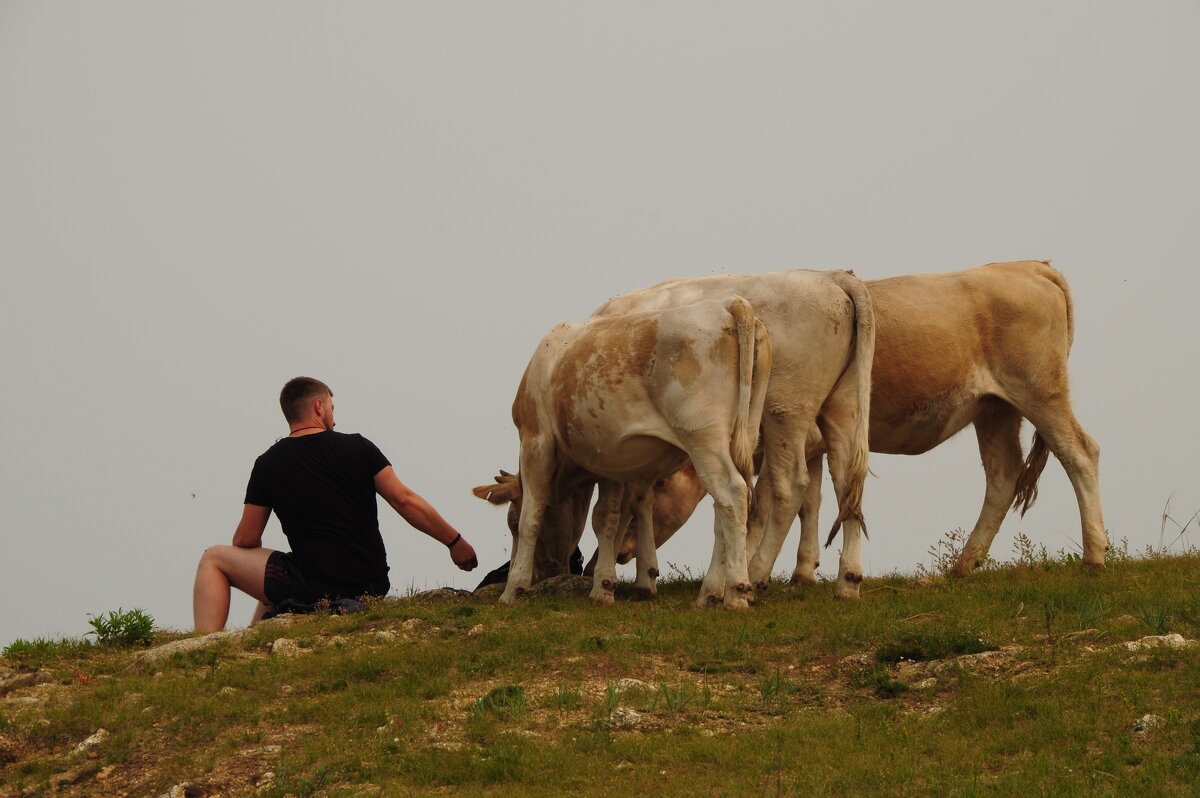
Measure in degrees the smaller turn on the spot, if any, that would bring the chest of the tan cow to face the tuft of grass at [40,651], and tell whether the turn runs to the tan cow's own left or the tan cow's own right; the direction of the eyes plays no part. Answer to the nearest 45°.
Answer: approximately 45° to the tan cow's own left

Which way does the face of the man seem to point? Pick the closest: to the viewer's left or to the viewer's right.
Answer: to the viewer's right

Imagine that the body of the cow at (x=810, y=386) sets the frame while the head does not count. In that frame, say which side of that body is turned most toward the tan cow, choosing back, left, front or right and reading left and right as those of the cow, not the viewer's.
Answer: right

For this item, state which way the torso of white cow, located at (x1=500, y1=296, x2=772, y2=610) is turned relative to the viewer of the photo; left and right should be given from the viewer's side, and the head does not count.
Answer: facing away from the viewer and to the left of the viewer

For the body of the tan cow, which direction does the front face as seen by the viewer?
to the viewer's left

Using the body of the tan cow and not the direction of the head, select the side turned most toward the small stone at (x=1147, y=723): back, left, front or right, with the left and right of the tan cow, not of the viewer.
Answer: left

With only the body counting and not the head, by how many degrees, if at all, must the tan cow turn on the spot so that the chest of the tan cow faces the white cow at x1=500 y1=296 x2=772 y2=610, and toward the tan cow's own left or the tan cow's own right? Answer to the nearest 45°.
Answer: approximately 45° to the tan cow's own left

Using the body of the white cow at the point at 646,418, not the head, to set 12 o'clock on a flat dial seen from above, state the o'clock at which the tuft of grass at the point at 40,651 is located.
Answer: The tuft of grass is roughly at 10 o'clock from the white cow.

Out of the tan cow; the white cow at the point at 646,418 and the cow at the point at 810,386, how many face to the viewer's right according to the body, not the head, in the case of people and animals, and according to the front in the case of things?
0

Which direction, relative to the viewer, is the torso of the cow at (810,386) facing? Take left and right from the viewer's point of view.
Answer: facing away from the viewer and to the left of the viewer

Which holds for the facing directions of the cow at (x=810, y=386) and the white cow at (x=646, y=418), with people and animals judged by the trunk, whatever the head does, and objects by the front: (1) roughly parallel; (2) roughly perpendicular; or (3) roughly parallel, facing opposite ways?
roughly parallel

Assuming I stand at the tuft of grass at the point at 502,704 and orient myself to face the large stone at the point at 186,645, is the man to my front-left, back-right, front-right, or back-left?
front-right

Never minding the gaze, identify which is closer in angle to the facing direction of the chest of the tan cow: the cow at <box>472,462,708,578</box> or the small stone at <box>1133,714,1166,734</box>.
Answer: the cow

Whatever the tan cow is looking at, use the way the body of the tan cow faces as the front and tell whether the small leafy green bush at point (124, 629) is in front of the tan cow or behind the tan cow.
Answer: in front

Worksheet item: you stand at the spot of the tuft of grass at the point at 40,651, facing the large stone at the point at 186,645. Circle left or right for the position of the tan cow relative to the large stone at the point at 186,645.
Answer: left

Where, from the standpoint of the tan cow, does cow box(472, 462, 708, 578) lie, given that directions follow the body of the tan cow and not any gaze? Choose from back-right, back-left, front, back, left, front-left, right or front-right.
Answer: front
